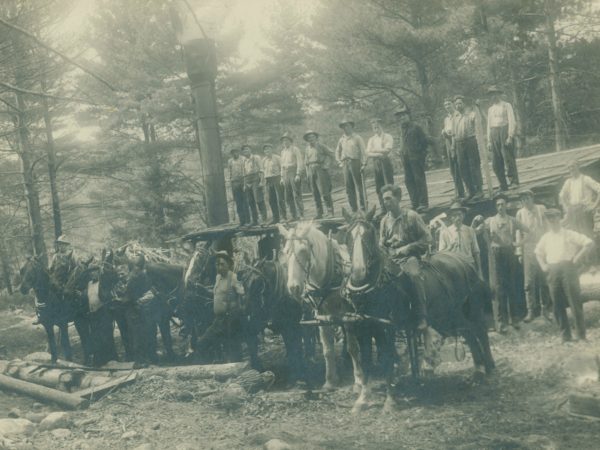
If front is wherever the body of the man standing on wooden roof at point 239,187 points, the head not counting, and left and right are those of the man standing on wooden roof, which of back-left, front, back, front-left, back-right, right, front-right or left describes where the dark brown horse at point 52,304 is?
right

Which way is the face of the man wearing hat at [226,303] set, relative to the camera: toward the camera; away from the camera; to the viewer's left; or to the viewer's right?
toward the camera

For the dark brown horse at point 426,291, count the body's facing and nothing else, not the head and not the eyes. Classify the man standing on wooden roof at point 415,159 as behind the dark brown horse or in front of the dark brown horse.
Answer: behind

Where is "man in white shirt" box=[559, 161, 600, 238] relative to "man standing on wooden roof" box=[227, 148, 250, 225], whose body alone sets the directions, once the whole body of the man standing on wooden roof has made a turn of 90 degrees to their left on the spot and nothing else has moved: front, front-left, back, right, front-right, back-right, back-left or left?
front-right

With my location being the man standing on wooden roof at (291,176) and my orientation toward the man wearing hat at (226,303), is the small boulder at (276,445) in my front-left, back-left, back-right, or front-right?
front-left

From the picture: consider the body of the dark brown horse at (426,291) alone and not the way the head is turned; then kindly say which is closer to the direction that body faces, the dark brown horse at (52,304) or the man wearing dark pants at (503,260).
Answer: the dark brown horse

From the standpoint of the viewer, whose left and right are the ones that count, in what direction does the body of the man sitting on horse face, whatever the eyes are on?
facing the viewer and to the left of the viewer

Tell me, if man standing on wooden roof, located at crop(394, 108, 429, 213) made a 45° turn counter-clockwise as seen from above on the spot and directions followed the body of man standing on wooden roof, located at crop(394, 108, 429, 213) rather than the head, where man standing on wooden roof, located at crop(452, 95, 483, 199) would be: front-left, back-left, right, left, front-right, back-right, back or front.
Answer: left

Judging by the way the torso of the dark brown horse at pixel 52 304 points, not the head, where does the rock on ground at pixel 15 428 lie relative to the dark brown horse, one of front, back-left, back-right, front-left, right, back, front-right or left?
front-left

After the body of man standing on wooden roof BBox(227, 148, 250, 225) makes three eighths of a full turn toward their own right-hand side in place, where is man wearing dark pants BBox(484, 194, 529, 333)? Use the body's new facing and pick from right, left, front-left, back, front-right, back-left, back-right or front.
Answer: back

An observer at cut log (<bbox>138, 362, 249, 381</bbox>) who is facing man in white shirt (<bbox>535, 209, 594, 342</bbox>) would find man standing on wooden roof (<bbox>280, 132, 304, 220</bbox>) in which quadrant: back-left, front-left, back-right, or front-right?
front-left

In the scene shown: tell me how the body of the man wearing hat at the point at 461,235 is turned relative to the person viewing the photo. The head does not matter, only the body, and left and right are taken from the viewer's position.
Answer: facing the viewer

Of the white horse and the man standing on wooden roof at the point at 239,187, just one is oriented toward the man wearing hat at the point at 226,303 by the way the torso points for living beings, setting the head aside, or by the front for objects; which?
the man standing on wooden roof
